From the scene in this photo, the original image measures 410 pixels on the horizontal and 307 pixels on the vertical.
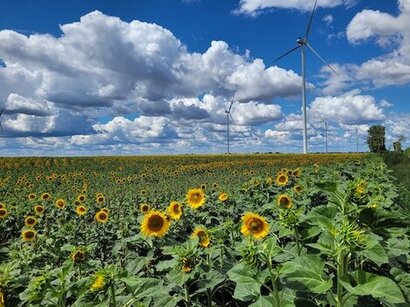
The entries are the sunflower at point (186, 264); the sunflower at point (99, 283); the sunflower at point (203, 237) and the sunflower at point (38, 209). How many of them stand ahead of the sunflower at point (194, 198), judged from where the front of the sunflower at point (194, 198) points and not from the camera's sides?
3

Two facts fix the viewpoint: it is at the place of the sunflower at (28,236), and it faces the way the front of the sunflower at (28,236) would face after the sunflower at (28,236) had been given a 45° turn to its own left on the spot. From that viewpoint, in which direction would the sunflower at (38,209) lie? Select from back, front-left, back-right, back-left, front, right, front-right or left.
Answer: back-left

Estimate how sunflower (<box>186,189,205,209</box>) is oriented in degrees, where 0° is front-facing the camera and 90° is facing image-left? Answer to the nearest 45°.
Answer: approximately 0°

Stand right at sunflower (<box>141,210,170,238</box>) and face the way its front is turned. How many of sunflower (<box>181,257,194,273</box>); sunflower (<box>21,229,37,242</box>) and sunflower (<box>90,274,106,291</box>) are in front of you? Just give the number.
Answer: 2

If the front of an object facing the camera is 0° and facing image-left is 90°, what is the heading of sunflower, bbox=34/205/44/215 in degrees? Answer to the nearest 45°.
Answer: approximately 0°

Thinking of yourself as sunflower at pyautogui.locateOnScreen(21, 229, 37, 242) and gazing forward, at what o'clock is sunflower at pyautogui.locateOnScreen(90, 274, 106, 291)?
sunflower at pyautogui.locateOnScreen(90, 274, 106, 291) is roughly at 12 o'clock from sunflower at pyautogui.locateOnScreen(21, 229, 37, 242).

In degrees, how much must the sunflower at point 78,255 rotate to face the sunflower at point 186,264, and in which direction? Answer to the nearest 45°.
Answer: approximately 45° to its left

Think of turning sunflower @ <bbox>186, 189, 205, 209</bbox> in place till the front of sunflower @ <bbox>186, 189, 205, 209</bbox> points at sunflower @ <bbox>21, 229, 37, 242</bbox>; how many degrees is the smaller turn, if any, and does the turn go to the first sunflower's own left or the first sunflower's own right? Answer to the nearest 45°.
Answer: approximately 90° to the first sunflower's own right
